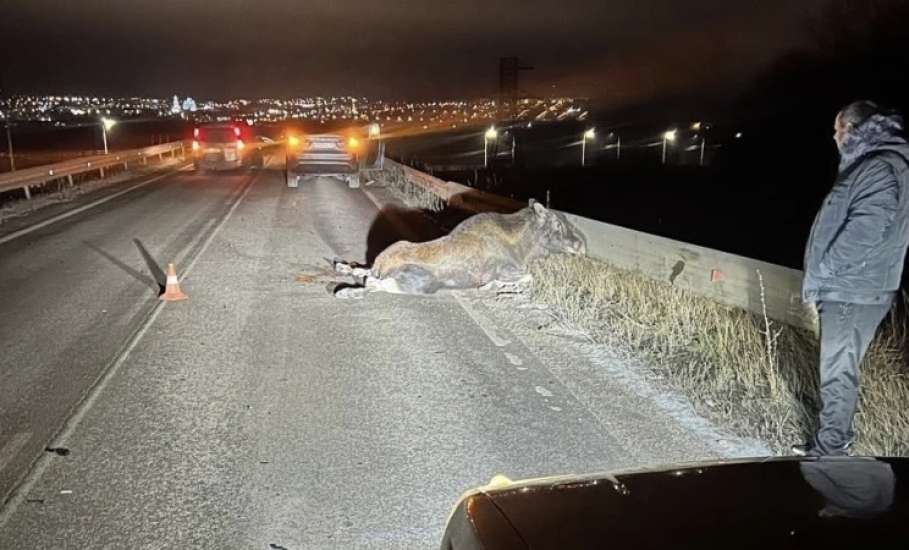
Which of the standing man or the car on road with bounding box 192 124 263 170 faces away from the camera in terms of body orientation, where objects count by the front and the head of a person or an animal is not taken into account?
the car on road

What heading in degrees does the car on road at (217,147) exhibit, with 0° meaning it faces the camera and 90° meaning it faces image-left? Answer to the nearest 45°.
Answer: approximately 180°

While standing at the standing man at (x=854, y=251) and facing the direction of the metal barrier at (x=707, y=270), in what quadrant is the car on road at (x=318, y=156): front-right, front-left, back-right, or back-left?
front-left

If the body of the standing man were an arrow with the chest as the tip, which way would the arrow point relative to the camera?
to the viewer's left

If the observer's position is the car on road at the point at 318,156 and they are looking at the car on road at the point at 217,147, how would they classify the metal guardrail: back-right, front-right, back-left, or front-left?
front-left

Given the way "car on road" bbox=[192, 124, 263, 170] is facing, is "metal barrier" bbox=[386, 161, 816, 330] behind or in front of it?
behind

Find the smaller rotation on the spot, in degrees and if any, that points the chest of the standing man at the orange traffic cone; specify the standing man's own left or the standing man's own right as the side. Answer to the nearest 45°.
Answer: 0° — they already face it

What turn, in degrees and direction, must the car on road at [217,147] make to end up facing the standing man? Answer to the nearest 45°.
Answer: approximately 180°

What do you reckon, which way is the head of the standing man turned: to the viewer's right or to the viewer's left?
to the viewer's left

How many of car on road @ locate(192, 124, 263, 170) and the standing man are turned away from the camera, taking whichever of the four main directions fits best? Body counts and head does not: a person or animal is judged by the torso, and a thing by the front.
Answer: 1
